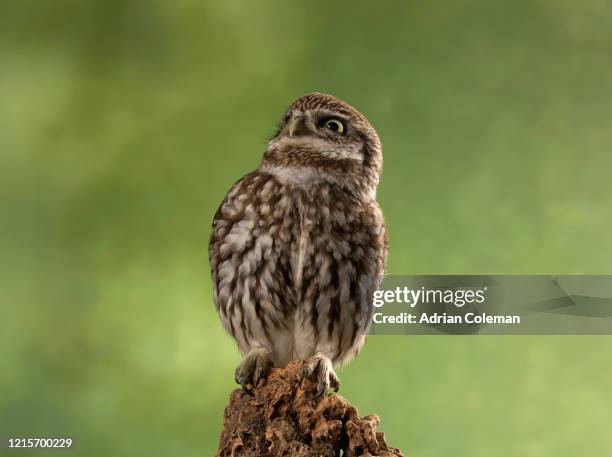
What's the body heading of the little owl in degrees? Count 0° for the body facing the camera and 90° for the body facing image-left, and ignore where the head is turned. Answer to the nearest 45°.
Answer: approximately 0°
